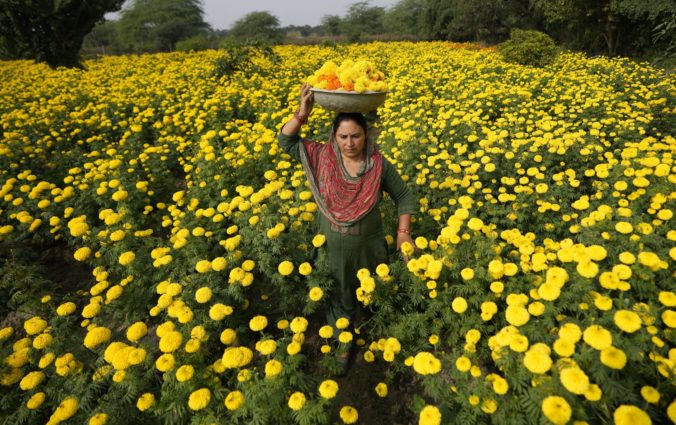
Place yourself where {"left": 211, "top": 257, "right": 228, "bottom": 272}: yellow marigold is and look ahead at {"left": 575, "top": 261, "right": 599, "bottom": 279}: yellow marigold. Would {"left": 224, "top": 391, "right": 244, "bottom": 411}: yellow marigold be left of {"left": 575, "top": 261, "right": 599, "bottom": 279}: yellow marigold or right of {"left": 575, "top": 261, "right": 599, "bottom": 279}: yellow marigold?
right

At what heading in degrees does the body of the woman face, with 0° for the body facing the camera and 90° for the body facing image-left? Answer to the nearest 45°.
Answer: approximately 0°

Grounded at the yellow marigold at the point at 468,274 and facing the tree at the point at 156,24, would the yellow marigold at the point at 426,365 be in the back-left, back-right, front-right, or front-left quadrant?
back-left

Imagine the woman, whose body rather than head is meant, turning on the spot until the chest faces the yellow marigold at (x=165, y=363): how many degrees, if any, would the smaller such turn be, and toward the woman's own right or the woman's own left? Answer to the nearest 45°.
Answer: approximately 45° to the woman's own right

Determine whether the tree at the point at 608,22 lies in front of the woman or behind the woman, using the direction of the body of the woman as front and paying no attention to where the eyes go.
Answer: behind

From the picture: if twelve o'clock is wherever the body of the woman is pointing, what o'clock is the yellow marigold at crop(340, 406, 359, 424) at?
The yellow marigold is roughly at 12 o'clock from the woman.

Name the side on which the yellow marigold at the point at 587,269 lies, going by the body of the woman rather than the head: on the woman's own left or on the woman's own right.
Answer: on the woman's own left

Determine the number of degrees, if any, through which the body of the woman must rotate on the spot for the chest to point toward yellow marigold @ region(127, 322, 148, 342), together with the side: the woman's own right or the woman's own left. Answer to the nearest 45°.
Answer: approximately 45° to the woman's own right

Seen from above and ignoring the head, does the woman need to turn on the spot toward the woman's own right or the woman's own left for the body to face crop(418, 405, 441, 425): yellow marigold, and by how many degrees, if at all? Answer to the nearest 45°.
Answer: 0° — they already face it

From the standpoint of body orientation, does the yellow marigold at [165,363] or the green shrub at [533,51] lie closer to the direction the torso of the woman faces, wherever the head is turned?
the yellow marigold

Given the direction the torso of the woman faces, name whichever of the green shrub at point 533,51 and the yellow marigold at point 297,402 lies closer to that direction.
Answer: the yellow marigold

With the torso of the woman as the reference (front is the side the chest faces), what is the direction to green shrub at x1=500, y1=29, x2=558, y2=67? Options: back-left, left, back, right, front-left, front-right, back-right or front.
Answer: back-left

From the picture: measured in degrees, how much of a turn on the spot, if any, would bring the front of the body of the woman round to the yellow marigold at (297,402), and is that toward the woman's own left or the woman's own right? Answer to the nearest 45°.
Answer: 0° — they already face it

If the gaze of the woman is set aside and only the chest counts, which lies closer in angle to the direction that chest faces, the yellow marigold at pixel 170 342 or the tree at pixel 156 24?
the yellow marigold
